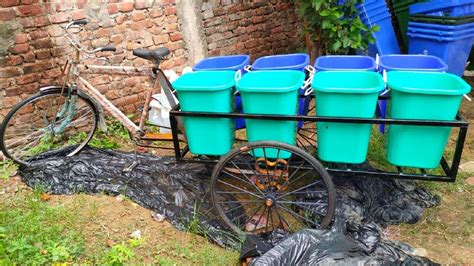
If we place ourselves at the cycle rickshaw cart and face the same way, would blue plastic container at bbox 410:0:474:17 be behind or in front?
behind

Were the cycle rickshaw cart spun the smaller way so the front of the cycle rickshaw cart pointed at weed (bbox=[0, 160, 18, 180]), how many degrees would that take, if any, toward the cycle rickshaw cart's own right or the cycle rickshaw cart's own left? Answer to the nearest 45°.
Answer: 0° — it already faces it

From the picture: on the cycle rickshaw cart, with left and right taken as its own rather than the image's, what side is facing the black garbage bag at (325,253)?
left

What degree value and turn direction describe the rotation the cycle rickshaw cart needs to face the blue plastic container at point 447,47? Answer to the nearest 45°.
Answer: approximately 135° to its right

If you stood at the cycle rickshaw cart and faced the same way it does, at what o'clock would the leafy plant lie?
The leafy plant is roughly at 4 o'clock from the cycle rickshaw cart.

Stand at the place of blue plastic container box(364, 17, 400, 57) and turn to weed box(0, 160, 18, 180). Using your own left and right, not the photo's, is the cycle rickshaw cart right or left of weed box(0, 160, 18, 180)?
left

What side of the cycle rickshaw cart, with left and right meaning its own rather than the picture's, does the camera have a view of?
left
